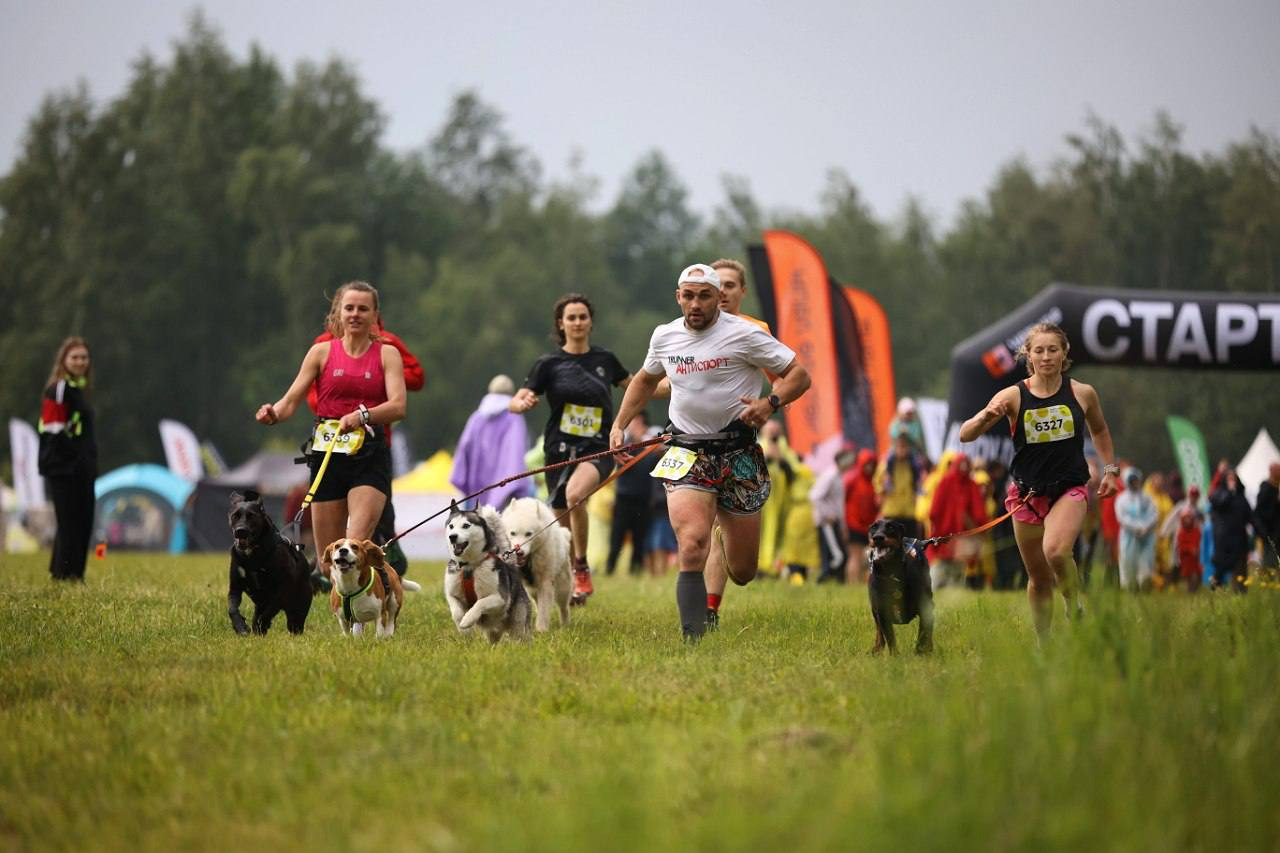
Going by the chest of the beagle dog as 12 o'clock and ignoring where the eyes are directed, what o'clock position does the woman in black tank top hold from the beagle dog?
The woman in black tank top is roughly at 8 o'clock from the beagle dog.

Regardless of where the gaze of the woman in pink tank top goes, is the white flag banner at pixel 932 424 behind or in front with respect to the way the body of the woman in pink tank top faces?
behind

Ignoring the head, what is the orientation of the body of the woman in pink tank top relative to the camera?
toward the camera

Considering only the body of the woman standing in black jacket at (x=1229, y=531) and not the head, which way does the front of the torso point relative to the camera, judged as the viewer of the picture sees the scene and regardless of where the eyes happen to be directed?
toward the camera

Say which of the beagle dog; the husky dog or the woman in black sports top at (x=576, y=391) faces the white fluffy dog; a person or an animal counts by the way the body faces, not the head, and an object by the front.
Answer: the woman in black sports top

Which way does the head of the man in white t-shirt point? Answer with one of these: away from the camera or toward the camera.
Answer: toward the camera

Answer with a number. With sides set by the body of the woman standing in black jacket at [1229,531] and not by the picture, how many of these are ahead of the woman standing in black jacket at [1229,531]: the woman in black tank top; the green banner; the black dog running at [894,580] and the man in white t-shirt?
3

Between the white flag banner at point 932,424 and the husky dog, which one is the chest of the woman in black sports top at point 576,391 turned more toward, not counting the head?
the husky dog

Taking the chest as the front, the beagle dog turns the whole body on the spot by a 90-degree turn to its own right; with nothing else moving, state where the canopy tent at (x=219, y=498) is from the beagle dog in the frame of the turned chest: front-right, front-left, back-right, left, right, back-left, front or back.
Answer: front-right

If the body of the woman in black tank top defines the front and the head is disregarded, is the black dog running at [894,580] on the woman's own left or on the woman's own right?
on the woman's own right

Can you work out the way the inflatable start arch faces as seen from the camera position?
facing the viewer

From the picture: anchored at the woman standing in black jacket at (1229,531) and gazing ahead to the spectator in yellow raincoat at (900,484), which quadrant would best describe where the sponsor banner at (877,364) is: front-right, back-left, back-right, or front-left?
front-right

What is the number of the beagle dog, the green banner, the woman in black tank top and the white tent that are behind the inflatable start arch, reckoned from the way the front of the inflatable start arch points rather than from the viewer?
2

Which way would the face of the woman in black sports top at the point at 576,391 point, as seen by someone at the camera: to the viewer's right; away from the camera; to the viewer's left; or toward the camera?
toward the camera

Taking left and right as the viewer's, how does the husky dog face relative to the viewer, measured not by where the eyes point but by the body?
facing the viewer and to the left of the viewer

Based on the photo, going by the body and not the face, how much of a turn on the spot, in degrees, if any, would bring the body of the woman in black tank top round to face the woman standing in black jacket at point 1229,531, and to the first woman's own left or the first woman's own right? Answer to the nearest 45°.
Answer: approximately 180°
